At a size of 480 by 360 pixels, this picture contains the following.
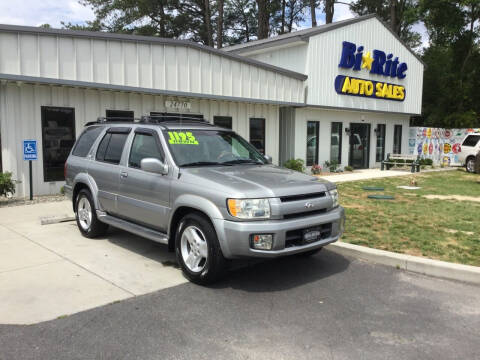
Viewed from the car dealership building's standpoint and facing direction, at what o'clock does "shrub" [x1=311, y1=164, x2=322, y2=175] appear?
The shrub is roughly at 9 o'clock from the car dealership building.

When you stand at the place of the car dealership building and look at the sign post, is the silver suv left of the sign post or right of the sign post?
left

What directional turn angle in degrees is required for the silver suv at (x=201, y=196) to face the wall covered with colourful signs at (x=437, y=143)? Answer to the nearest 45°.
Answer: approximately 90° to its left

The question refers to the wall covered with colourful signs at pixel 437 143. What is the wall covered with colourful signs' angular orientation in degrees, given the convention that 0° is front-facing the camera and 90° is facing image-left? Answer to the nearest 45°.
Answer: approximately 0°

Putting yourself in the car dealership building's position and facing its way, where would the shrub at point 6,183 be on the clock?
The shrub is roughly at 3 o'clock from the car dealership building.

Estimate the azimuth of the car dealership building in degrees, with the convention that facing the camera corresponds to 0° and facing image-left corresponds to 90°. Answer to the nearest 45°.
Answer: approximately 315°

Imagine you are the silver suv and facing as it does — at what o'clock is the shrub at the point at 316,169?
The shrub is roughly at 8 o'clock from the silver suv.
